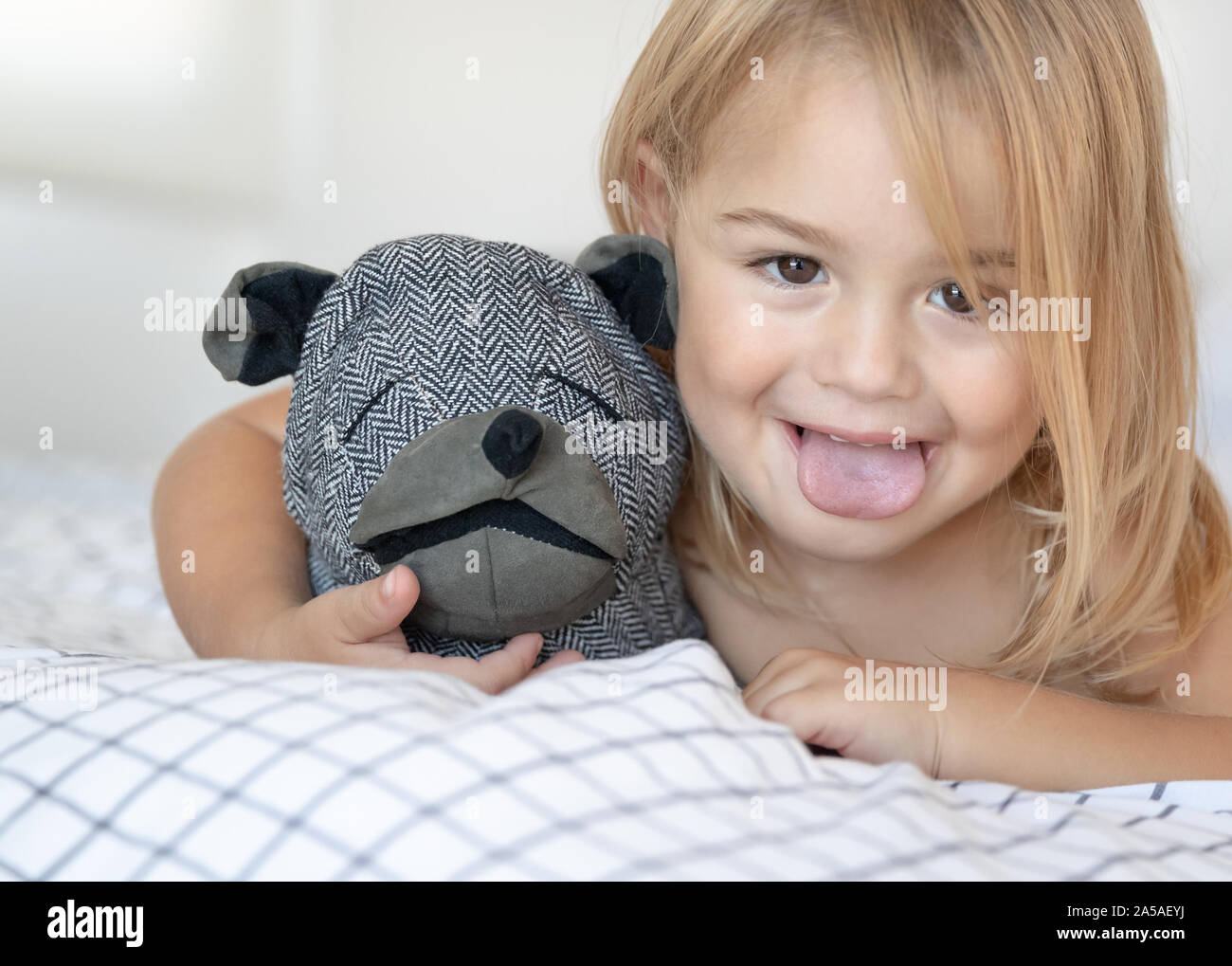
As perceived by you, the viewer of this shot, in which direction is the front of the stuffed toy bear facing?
facing the viewer
